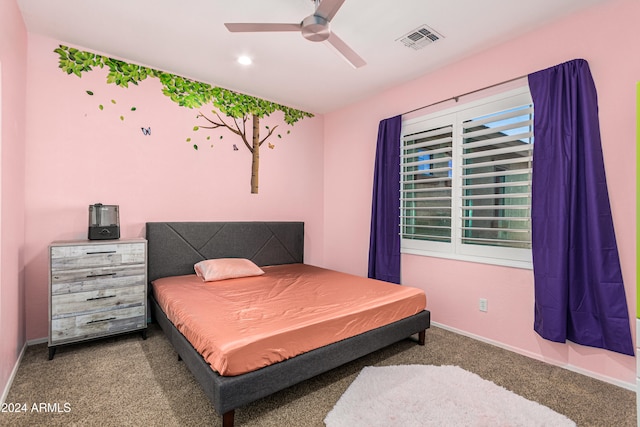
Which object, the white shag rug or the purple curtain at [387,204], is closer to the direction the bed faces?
the white shag rug

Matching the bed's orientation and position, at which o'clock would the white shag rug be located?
The white shag rug is roughly at 12 o'clock from the bed.

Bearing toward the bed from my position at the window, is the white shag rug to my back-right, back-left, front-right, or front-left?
front-left

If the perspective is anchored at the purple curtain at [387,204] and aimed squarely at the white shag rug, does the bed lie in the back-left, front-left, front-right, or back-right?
front-right

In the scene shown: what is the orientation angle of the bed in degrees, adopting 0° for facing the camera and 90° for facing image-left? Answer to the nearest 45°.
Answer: approximately 315°

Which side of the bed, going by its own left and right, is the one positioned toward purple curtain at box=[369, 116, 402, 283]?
left

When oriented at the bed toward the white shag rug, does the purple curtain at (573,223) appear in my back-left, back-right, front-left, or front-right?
front-left

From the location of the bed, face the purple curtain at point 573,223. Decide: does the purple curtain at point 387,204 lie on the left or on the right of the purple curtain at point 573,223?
left
